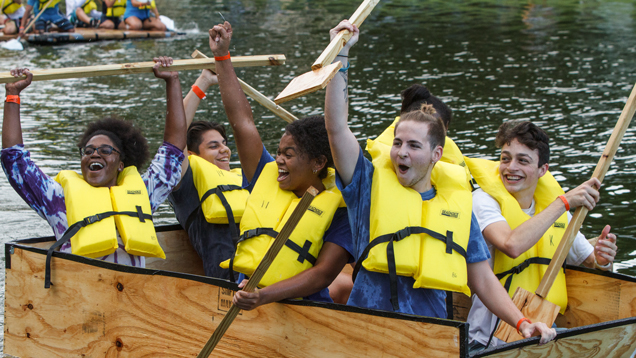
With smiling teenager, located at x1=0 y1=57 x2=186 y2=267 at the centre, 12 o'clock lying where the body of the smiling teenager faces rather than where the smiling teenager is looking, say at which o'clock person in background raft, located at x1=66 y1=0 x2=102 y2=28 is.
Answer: The person in background raft is roughly at 6 o'clock from the smiling teenager.

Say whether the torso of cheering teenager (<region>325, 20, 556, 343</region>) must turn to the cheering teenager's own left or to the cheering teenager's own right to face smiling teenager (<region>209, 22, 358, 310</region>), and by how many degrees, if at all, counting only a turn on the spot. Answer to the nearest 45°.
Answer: approximately 90° to the cheering teenager's own right

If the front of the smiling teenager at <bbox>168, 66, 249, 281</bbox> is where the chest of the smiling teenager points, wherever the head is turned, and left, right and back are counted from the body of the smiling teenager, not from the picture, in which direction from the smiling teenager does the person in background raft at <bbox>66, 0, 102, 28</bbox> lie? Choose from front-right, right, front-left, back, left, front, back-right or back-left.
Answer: back-left

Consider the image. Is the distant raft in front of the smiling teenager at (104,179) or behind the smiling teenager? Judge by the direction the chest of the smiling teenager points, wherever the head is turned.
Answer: behind

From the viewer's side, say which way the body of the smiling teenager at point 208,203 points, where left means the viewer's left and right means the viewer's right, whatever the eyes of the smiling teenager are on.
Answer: facing the viewer and to the right of the viewer

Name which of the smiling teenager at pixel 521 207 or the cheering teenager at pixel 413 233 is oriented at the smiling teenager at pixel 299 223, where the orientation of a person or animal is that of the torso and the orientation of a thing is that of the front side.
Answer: the smiling teenager at pixel 521 207

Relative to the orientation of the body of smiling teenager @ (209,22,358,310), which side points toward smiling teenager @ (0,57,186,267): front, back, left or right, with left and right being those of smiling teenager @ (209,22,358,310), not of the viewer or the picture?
right

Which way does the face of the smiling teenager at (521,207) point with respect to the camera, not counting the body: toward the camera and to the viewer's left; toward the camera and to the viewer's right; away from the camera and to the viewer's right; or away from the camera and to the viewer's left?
toward the camera and to the viewer's left

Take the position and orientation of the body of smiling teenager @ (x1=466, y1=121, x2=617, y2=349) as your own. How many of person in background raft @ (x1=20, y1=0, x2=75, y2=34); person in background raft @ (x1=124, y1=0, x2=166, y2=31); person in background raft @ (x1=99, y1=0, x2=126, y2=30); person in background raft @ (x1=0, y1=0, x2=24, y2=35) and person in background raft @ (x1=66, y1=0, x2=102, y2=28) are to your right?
5

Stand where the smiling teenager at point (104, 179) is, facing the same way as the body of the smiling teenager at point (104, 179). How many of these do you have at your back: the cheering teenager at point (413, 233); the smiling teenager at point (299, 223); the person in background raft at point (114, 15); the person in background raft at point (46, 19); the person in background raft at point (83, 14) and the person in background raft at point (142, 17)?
4
